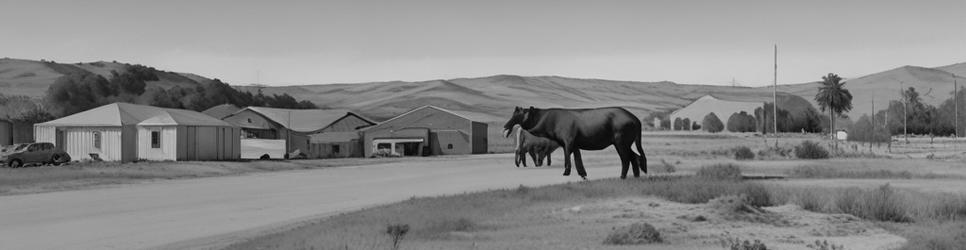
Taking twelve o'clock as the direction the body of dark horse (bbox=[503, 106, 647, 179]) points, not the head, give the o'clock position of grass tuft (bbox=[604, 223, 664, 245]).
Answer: The grass tuft is roughly at 9 o'clock from the dark horse.

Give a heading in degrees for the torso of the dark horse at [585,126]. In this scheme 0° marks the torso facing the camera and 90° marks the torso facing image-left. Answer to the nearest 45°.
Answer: approximately 90°

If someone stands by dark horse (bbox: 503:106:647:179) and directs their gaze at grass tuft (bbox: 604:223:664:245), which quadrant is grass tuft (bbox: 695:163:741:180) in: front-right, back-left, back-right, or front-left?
back-left

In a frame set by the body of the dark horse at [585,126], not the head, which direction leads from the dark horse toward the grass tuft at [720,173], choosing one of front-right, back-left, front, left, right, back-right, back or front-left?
back-right
